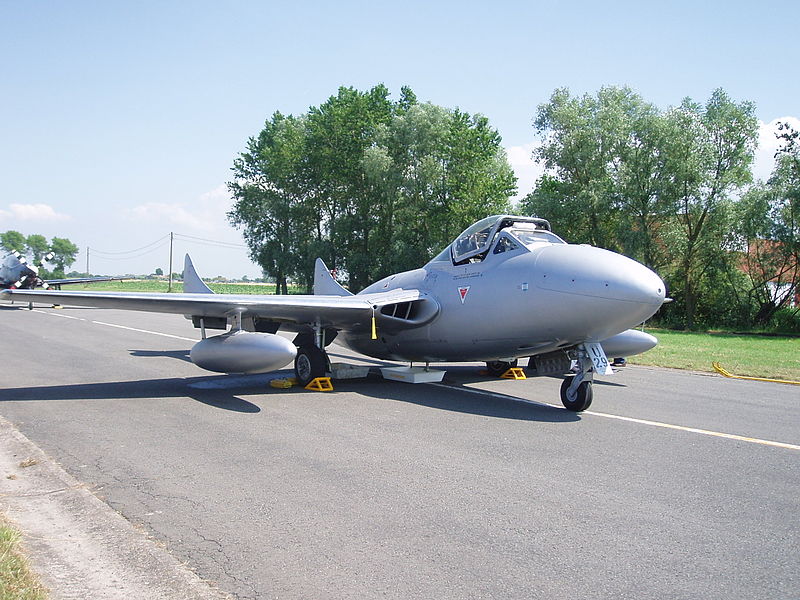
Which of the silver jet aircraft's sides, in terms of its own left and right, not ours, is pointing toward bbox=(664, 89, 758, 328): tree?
left

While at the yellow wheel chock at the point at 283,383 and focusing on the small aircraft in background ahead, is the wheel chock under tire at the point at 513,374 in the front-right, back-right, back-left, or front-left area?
back-right

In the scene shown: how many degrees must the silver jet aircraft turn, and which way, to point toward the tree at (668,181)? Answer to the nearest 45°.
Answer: approximately 90° to its left

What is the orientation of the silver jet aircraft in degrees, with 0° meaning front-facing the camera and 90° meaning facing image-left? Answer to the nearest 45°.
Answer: approximately 315°

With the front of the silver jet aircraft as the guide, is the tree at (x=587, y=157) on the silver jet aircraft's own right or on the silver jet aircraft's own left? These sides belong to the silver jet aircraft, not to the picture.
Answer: on the silver jet aircraft's own left

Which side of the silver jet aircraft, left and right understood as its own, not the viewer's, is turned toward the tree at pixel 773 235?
left
